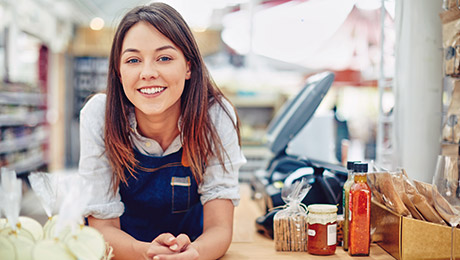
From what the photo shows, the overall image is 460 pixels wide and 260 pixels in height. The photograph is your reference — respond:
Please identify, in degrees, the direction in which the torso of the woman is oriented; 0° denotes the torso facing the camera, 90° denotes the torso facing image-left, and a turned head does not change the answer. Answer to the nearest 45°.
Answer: approximately 0°

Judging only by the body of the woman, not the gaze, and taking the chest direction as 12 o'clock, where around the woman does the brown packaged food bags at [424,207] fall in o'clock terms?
The brown packaged food bags is roughly at 10 o'clock from the woman.

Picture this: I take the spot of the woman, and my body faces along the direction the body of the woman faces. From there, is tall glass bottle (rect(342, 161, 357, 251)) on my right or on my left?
on my left

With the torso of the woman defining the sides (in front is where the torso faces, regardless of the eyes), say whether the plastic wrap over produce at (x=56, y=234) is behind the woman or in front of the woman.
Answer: in front

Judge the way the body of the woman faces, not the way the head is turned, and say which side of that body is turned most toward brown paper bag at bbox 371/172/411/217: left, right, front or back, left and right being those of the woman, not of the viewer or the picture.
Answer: left

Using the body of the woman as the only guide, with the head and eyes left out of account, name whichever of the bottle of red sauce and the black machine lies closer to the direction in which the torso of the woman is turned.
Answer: the bottle of red sauce

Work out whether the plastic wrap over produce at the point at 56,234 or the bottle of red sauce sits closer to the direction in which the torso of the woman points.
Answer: the plastic wrap over produce

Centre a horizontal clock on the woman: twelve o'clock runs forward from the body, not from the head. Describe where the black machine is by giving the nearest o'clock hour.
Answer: The black machine is roughly at 8 o'clock from the woman.

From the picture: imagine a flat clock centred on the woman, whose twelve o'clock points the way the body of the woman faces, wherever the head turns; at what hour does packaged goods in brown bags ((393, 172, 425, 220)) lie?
The packaged goods in brown bags is roughly at 10 o'clock from the woman.
